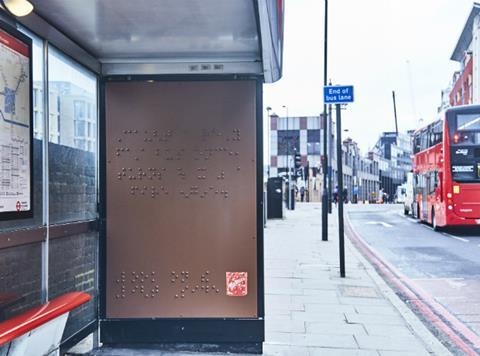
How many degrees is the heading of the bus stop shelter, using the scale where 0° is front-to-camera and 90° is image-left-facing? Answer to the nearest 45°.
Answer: approximately 270°

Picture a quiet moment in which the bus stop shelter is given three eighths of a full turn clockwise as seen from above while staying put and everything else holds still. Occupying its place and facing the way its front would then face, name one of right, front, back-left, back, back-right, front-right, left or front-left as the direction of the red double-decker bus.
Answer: back

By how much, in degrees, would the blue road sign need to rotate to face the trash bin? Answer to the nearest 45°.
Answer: approximately 180°

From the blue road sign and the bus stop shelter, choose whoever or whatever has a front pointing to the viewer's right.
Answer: the bus stop shelter

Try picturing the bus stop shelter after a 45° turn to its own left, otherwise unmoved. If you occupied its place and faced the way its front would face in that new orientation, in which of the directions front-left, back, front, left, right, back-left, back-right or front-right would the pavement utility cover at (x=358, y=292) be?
front

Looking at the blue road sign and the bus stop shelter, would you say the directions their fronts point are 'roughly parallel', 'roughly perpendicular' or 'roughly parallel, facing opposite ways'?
roughly perpendicular

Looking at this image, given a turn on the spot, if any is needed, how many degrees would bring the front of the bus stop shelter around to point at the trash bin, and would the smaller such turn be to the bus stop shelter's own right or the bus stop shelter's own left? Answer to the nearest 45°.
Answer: approximately 90° to the bus stop shelter's own left

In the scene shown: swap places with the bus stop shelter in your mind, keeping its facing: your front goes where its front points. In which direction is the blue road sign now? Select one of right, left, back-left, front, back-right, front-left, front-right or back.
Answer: front-left

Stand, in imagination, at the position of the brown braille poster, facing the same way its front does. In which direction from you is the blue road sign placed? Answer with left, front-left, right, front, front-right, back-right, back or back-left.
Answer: back-left

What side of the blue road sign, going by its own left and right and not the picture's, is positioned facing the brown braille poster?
front

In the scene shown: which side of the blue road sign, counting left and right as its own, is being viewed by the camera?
front

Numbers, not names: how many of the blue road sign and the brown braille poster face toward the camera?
2

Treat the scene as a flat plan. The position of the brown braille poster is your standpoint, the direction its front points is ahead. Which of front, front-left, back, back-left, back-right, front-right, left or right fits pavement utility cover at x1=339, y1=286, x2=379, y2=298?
back-left

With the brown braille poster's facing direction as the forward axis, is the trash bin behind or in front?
behind
